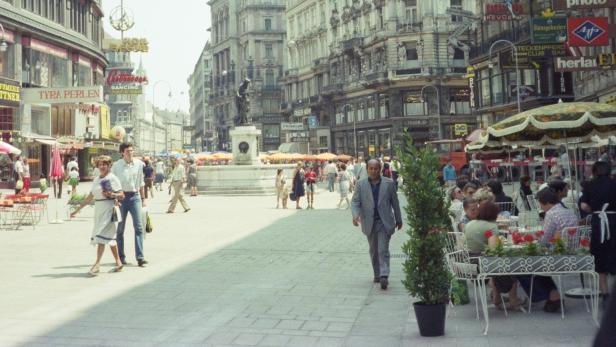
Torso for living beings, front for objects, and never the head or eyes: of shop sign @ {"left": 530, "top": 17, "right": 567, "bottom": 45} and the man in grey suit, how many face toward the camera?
2

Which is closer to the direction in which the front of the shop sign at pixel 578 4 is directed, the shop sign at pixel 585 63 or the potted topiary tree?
the potted topiary tree

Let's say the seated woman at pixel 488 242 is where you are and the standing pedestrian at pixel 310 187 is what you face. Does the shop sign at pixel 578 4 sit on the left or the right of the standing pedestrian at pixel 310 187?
right

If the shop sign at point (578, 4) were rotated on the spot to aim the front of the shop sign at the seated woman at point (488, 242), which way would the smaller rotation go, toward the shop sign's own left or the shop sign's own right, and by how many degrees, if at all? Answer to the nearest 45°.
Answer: approximately 45° to the shop sign's own left

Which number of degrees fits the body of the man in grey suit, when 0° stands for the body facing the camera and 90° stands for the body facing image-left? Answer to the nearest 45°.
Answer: approximately 0°

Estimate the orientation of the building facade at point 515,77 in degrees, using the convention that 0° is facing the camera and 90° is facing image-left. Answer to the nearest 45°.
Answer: approximately 45°

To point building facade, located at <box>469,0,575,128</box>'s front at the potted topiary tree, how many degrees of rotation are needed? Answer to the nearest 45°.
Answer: approximately 45° to its left

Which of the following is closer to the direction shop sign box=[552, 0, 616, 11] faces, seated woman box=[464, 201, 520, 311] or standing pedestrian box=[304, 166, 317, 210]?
the seated woman

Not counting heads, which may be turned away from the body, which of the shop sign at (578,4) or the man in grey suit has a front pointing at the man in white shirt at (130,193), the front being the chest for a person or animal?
the shop sign

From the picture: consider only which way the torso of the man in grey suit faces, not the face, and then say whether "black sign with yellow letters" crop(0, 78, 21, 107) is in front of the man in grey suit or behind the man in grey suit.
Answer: behind

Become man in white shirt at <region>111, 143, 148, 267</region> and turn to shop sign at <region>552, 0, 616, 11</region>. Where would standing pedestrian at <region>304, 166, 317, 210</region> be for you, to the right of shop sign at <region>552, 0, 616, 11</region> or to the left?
left
